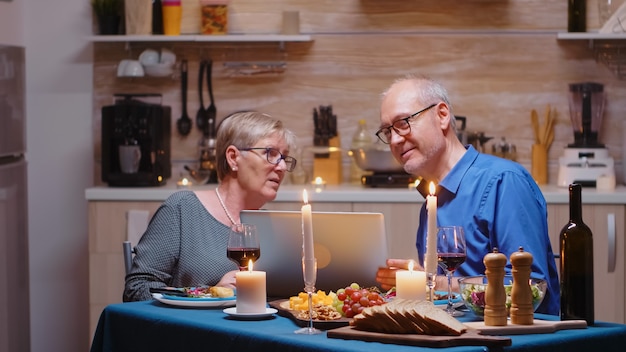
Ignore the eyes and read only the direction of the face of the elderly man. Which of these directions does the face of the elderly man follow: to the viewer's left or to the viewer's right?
to the viewer's left

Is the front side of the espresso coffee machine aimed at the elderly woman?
yes

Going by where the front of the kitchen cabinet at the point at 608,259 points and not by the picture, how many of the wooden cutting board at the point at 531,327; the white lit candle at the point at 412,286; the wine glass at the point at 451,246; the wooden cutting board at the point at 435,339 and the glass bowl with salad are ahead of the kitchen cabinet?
5

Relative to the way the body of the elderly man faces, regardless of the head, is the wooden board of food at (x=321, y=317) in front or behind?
in front

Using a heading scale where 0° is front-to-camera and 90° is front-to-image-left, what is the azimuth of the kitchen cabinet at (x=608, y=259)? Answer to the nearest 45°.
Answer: approximately 0°

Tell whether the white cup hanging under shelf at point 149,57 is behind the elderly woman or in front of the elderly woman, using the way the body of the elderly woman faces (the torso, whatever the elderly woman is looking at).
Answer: behind

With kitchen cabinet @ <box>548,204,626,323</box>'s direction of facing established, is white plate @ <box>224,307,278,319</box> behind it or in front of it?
in front

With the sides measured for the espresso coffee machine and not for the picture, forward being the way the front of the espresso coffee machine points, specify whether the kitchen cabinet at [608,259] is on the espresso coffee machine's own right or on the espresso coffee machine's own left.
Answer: on the espresso coffee machine's own left

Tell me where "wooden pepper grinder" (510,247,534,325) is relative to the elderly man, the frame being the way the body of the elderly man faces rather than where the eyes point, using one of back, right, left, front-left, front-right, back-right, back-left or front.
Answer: front-left

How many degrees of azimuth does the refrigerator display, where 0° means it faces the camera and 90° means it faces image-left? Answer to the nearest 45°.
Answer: approximately 315°

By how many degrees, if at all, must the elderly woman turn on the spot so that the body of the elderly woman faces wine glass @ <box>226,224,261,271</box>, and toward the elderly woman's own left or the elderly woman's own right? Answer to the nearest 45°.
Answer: approximately 45° to the elderly woman's own right

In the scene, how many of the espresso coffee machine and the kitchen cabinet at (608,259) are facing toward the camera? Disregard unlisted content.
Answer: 2

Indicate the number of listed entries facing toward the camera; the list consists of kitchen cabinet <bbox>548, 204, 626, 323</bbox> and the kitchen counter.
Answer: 2

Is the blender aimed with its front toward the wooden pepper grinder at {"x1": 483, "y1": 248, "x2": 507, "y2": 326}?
yes

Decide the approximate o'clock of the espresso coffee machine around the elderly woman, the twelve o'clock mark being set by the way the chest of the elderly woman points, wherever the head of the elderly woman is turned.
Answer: The espresso coffee machine is roughly at 7 o'clock from the elderly woman.

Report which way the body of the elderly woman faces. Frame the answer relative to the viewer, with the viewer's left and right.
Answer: facing the viewer and to the right of the viewer
